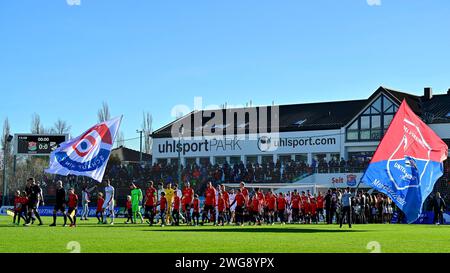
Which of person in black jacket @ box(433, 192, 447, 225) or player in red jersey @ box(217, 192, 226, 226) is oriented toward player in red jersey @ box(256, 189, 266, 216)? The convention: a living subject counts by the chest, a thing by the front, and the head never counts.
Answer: the person in black jacket

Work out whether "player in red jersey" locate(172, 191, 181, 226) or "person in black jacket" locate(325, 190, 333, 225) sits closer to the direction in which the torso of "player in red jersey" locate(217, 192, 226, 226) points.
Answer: the player in red jersey

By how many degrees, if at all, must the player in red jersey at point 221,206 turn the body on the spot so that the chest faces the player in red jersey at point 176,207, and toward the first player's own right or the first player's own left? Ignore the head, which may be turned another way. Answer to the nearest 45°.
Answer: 0° — they already face them

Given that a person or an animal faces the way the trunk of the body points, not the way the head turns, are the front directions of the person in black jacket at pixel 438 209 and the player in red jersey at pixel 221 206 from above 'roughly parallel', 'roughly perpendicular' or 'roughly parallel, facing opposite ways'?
roughly parallel

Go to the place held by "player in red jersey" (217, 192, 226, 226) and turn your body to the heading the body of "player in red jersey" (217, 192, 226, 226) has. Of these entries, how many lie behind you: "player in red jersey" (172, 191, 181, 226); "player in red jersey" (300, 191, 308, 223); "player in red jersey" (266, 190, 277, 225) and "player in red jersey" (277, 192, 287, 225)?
3

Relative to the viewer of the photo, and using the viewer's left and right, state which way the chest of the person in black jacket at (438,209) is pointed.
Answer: facing the viewer and to the left of the viewer

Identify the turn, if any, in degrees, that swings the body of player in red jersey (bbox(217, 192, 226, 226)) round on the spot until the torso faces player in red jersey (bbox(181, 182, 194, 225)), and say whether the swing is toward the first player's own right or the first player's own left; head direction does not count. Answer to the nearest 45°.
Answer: approximately 45° to the first player's own right

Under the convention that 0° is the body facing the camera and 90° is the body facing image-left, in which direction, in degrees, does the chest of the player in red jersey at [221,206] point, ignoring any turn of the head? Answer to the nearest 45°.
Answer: approximately 45°

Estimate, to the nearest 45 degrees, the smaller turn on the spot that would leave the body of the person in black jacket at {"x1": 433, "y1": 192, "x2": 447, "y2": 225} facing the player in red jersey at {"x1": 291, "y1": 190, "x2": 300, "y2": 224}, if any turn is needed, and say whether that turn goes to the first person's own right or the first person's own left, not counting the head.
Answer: approximately 45° to the first person's own right

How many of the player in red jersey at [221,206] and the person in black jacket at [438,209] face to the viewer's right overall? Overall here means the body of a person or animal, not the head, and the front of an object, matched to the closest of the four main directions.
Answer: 0

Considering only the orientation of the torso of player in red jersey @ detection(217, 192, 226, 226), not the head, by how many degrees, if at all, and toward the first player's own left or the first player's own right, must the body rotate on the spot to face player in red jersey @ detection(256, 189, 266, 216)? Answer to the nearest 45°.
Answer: approximately 180°

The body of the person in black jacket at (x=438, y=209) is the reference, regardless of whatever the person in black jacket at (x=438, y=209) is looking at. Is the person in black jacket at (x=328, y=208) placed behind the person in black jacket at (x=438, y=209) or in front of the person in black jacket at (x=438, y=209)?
in front
